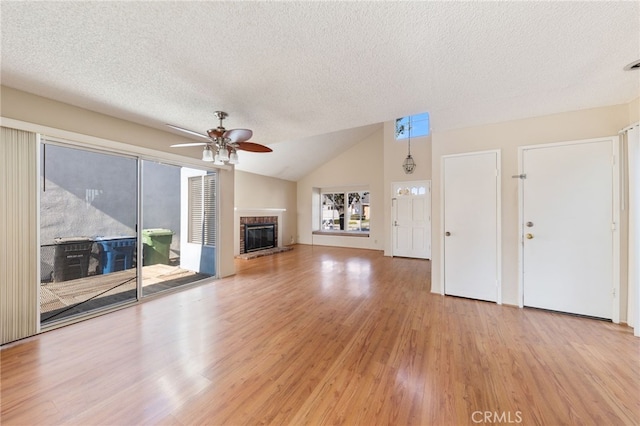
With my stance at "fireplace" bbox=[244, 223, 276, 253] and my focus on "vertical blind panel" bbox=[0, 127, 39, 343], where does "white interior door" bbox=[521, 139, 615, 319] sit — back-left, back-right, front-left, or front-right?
front-left

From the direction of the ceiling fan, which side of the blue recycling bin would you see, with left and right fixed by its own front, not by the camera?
front

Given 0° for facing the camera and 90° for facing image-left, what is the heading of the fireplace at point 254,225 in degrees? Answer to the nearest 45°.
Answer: approximately 315°

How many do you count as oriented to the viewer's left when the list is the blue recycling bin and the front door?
0

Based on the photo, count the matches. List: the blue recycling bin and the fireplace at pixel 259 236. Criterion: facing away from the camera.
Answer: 0

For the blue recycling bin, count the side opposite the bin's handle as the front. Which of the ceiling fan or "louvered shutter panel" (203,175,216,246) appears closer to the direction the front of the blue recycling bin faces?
the ceiling fan

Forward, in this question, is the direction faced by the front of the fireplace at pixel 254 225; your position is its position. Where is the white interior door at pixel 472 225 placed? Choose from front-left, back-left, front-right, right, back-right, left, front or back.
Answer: front

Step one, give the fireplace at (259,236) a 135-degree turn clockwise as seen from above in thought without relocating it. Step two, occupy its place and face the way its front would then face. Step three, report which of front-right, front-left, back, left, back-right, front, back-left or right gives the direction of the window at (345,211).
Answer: back

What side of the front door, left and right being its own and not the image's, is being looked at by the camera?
front

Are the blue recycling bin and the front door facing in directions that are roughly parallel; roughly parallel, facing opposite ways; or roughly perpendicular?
roughly perpendicular

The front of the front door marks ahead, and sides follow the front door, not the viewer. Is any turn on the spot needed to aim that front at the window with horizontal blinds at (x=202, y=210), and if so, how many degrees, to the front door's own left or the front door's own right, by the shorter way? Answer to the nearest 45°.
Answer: approximately 45° to the front door's own right

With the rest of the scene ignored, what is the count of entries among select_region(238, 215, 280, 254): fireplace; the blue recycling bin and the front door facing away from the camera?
0
